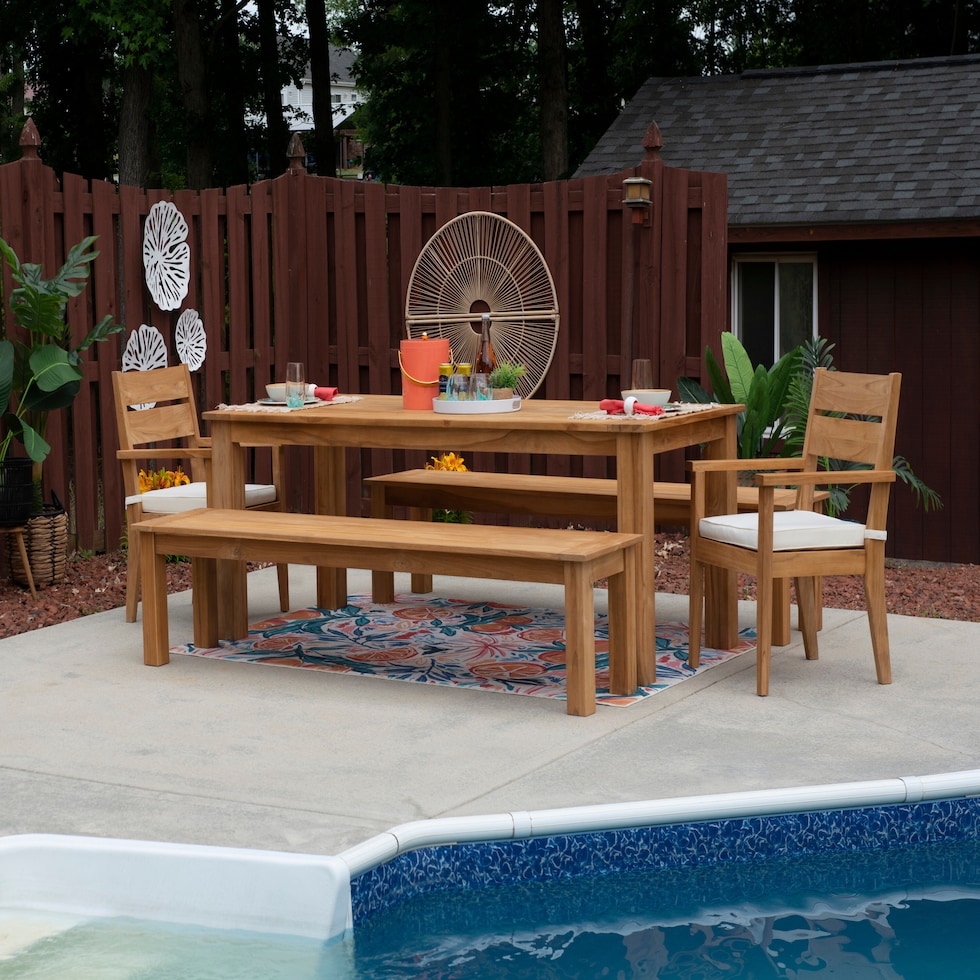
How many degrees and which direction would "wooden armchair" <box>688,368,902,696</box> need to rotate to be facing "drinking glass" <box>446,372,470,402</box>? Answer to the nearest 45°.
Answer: approximately 45° to its right

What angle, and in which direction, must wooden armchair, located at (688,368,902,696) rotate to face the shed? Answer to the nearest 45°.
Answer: approximately 135° to its right

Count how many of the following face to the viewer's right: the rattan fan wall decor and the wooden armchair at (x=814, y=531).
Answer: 0

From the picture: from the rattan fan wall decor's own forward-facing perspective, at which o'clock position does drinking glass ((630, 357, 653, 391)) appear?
The drinking glass is roughly at 10 o'clock from the rattan fan wall decor.

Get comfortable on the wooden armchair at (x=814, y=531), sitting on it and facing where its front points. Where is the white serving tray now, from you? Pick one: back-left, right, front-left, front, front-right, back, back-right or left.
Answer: front-right

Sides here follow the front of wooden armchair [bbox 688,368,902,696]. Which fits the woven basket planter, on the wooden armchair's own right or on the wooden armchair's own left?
on the wooden armchair's own right

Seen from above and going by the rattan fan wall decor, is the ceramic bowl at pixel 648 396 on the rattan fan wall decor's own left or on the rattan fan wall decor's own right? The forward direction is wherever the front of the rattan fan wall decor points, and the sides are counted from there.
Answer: on the rattan fan wall decor's own left

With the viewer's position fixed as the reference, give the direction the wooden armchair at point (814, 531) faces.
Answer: facing the viewer and to the left of the viewer

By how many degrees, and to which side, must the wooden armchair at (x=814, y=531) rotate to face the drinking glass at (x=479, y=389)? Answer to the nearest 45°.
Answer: approximately 45° to its right

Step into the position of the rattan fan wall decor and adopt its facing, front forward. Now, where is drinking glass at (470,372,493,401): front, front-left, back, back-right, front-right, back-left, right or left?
front-left
